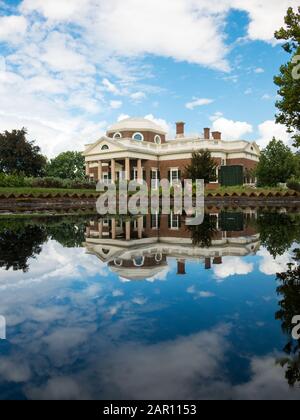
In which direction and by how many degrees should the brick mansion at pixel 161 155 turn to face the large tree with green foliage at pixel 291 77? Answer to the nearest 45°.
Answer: approximately 45° to its left

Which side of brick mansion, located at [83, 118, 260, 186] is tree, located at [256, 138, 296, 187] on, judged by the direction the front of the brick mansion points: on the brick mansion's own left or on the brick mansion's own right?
on the brick mansion's own left

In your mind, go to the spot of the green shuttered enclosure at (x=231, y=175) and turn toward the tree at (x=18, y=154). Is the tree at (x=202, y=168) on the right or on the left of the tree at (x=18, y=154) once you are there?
left

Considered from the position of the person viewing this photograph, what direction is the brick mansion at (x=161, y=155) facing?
facing the viewer and to the left of the viewer

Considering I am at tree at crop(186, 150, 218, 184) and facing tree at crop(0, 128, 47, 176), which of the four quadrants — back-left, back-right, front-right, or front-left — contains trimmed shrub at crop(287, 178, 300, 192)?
back-left

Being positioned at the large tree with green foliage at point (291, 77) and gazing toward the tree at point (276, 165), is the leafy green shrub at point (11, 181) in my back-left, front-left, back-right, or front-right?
front-left

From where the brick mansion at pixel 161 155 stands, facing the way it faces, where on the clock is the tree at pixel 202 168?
The tree is roughly at 10 o'clock from the brick mansion.

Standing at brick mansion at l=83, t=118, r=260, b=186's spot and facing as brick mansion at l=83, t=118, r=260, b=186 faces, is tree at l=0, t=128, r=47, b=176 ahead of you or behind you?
ahead

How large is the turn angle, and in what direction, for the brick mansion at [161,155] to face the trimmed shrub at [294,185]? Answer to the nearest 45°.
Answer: approximately 90° to its left
